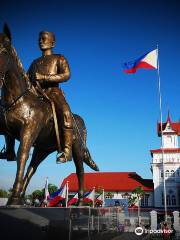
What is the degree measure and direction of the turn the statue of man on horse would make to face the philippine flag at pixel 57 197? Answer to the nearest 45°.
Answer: approximately 135° to its right
